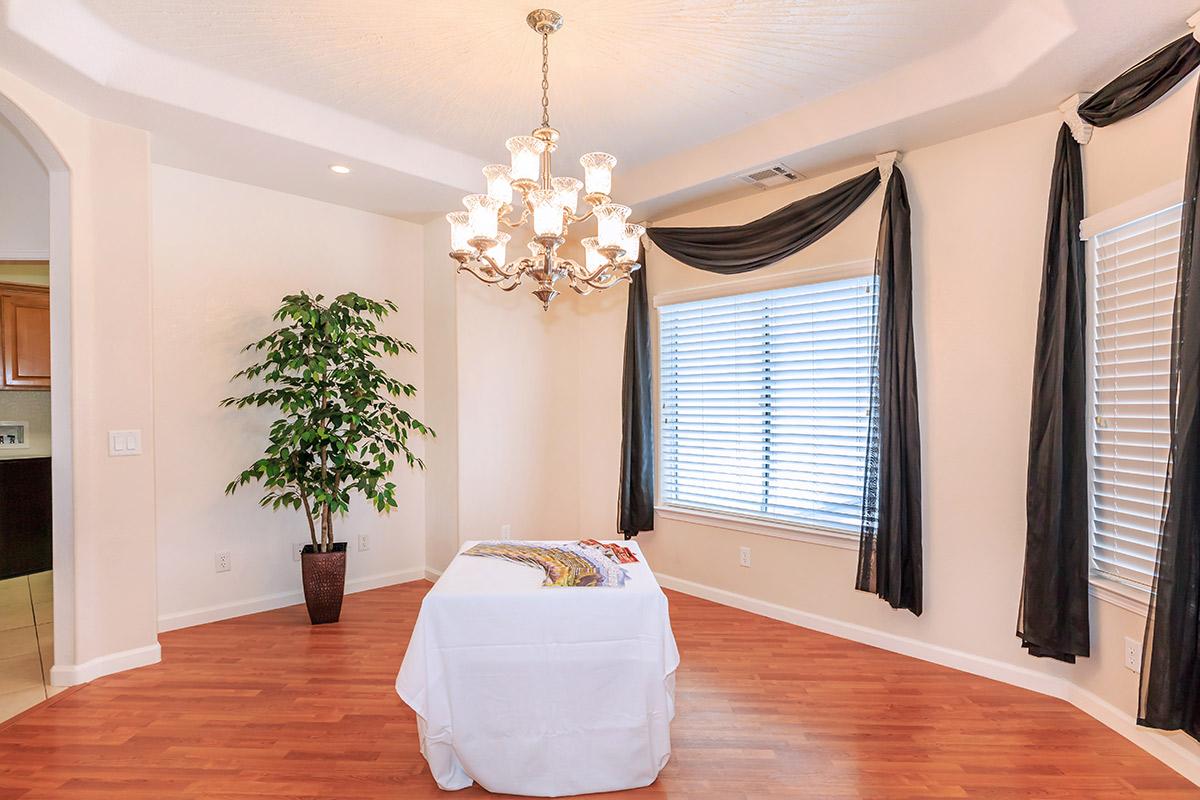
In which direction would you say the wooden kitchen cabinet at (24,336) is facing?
toward the camera

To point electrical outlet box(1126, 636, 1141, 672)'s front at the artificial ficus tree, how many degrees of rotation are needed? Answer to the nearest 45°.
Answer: approximately 45° to its right

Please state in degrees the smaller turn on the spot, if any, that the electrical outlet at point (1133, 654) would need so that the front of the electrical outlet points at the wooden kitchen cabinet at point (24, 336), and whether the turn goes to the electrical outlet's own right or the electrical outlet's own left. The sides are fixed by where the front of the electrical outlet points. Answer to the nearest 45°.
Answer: approximately 45° to the electrical outlet's own right

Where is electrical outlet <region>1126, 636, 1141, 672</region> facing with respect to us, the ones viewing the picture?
facing the viewer and to the left of the viewer

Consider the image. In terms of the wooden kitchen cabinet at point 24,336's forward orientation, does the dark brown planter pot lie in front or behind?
in front

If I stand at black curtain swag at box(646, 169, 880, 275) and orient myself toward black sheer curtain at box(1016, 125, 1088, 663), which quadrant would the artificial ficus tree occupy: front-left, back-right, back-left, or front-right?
back-right

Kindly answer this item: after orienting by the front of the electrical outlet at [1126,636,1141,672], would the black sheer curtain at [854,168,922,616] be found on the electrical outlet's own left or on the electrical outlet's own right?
on the electrical outlet's own right

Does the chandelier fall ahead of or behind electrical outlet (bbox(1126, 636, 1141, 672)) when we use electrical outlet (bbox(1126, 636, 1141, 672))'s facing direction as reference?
ahead

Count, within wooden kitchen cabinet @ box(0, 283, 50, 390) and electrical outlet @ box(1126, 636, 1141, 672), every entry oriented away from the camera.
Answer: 0

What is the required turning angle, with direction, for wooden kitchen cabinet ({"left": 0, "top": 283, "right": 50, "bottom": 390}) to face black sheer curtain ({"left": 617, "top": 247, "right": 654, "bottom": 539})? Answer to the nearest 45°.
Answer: approximately 45° to its left
